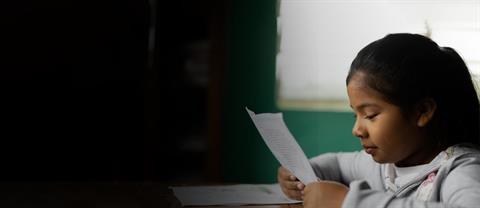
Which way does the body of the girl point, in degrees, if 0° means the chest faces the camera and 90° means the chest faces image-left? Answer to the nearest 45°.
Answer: approximately 45°
